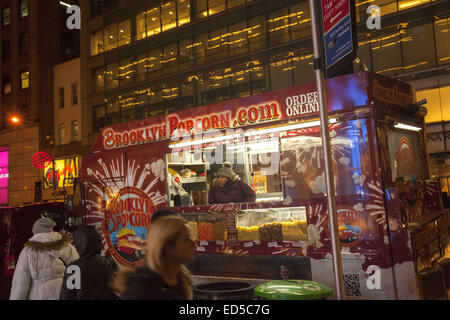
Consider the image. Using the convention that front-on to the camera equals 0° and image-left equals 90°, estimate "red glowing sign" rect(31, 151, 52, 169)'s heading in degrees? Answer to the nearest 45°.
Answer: approximately 0°

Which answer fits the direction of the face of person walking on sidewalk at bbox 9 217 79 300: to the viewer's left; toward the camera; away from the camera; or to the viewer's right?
away from the camera

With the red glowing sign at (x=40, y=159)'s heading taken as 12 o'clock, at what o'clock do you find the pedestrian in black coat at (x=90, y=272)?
The pedestrian in black coat is roughly at 12 o'clock from the red glowing sign.

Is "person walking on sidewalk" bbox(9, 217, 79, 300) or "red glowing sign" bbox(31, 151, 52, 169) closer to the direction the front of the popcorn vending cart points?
the person walking on sidewalk

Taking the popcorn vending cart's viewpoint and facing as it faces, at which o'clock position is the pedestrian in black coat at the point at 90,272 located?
The pedestrian in black coat is roughly at 12 o'clock from the popcorn vending cart.

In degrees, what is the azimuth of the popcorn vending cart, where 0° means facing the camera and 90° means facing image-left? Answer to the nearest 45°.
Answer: approximately 45°

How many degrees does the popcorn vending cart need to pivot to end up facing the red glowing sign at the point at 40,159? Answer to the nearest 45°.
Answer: approximately 90° to its right
